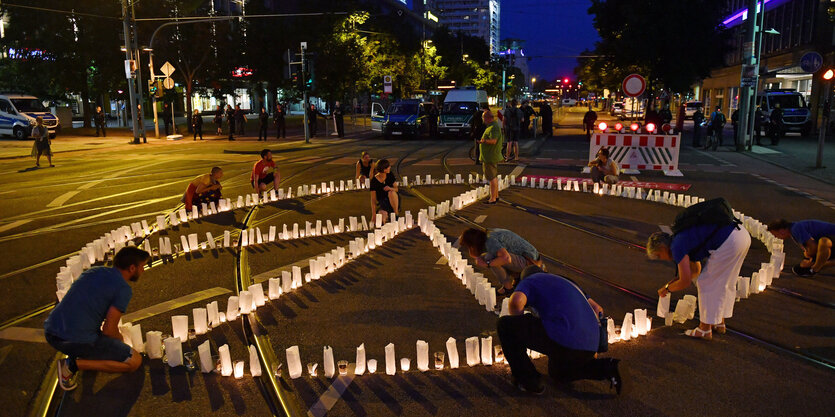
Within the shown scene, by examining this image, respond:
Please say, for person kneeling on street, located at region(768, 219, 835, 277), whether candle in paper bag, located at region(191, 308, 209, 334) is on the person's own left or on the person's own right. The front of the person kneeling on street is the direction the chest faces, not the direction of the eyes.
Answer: on the person's own left

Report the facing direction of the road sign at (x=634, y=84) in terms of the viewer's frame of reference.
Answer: facing the viewer

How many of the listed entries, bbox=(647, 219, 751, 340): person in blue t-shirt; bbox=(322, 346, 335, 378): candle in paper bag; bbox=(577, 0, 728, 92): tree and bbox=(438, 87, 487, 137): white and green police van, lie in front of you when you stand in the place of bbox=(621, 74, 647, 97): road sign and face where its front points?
2

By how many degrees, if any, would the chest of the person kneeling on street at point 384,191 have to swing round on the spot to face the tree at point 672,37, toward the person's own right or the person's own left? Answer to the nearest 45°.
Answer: approximately 135° to the person's own left

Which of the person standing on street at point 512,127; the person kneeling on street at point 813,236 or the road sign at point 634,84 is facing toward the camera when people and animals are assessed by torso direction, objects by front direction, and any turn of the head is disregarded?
the road sign

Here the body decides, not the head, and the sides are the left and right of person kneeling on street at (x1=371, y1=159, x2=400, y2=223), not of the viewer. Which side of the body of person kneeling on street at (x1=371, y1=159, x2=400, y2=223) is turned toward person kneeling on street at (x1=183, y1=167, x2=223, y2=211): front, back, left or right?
right

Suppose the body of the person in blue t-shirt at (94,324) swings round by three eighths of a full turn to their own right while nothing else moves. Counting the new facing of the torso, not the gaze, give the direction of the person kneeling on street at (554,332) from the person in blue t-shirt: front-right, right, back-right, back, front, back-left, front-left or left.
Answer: left

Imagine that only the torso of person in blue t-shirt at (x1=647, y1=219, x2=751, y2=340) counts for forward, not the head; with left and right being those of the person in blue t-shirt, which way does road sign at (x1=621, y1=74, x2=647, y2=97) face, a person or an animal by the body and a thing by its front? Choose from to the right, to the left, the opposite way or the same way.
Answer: to the left

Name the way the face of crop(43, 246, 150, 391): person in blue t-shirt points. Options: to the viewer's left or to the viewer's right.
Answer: to the viewer's right

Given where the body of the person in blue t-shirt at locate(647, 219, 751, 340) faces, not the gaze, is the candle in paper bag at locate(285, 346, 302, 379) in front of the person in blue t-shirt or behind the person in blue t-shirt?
in front

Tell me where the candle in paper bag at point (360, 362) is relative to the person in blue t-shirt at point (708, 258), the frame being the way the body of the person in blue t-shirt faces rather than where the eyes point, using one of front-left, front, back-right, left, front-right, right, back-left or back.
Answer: front-left

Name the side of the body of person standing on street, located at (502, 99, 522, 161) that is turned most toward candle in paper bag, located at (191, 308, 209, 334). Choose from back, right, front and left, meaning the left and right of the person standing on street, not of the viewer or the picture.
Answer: back

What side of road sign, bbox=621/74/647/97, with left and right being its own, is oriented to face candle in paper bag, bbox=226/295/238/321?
front

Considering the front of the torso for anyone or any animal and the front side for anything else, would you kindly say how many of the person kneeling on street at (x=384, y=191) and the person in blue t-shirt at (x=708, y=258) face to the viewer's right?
0

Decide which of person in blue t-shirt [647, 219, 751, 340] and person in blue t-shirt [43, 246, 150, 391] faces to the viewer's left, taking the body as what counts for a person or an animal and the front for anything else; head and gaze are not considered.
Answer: person in blue t-shirt [647, 219, 751, 340]

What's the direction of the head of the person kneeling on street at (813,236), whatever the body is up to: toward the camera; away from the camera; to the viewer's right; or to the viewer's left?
to the viewer's left

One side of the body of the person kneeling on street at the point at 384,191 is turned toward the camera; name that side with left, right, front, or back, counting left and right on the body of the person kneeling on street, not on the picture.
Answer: front

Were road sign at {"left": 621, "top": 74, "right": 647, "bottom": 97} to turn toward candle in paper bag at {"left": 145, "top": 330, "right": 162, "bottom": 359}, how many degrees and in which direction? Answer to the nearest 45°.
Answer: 0° — it already faces it

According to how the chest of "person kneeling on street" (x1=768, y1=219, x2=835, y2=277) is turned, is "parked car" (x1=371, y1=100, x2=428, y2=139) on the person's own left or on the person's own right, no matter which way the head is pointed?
on the person's own right
